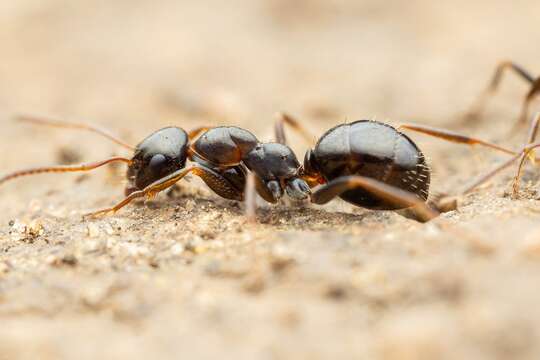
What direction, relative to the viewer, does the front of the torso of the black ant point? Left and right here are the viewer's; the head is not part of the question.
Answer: facing to the left of the viewer
